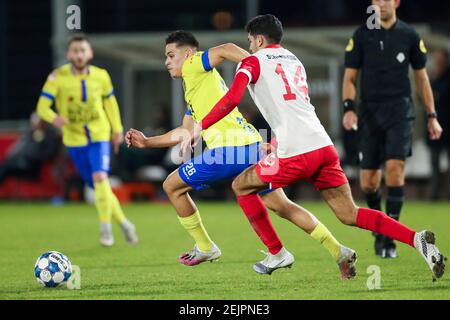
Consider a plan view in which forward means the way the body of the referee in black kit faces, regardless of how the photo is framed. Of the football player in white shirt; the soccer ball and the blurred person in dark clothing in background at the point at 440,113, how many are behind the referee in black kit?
1

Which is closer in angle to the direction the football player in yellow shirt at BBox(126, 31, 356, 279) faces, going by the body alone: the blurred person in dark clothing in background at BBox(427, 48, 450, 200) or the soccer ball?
the soccer ball

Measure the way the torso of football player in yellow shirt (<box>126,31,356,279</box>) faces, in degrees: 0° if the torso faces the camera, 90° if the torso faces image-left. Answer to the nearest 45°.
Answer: approximately 90°

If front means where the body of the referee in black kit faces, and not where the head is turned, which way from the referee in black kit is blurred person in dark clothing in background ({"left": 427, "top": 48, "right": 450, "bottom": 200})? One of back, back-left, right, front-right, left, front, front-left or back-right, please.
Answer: back

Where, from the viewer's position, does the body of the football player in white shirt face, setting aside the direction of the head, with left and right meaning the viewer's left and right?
facing away from the viewer and to the left of the viewer

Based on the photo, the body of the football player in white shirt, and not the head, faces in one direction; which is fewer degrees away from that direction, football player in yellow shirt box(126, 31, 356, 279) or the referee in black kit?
the football player in yellow shirt

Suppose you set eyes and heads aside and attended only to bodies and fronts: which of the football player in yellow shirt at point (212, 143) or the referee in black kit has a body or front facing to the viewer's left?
the football player in yellow shirt

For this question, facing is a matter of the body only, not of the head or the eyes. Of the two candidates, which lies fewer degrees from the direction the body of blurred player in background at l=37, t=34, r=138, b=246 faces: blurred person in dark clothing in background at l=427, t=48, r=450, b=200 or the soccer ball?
the soccer ball

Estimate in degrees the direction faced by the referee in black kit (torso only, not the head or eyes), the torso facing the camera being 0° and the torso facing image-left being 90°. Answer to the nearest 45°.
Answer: approximately 0°

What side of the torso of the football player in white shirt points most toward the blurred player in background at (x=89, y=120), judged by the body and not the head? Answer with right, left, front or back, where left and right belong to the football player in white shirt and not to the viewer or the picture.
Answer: front
